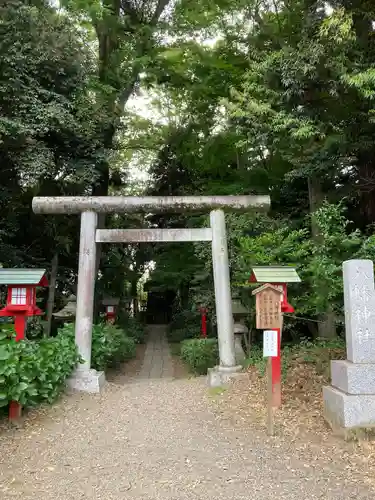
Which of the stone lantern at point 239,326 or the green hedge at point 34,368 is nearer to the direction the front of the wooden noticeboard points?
the green hedge

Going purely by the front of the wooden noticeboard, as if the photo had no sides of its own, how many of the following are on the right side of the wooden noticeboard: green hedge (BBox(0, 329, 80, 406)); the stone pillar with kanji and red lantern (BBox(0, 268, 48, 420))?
2

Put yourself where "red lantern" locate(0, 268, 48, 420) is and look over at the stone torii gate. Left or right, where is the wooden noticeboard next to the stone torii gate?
right

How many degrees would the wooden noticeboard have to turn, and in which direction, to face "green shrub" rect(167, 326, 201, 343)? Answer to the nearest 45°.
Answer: approximately 180°

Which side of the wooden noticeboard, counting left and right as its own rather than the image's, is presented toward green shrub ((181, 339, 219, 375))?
back

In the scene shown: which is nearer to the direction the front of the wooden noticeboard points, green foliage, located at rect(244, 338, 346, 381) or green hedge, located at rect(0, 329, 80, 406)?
the green hedge

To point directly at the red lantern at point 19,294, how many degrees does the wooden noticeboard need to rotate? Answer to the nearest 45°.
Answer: approximately 90° to its right

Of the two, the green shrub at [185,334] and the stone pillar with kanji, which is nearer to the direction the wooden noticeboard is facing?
the stone pillar with kanji

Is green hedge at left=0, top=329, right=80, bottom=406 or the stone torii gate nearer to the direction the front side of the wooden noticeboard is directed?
the green hedge

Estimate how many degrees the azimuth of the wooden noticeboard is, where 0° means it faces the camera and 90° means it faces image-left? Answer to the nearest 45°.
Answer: approximately 0°

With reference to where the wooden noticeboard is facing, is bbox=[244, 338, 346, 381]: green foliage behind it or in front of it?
behind

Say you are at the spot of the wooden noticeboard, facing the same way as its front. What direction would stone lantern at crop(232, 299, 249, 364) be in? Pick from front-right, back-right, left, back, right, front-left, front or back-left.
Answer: back

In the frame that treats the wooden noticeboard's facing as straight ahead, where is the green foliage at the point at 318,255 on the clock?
The green foliage is roughly at 7 o'clock from the wooden noticeboard.

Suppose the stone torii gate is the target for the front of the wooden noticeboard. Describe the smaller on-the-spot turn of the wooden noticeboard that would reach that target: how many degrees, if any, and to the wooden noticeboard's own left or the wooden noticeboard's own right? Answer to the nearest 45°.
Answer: approximately 135° to the wooden noticeboard's own right
